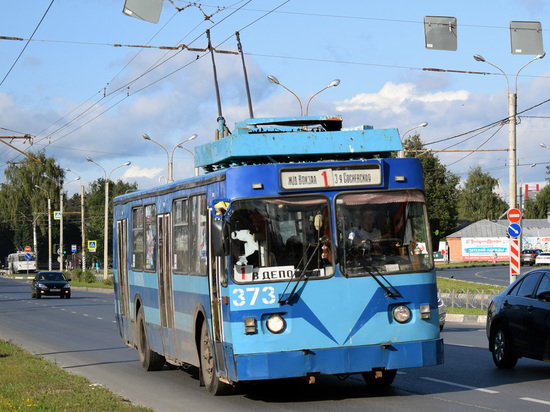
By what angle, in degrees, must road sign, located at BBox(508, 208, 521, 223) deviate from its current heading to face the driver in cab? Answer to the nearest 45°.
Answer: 0° — it already faces them

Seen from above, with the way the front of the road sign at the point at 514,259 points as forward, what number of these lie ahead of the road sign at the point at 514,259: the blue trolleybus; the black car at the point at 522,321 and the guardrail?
3

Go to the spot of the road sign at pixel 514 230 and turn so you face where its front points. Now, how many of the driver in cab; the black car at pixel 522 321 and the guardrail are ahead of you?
3

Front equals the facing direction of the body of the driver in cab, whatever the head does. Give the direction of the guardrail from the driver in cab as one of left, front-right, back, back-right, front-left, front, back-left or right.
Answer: back-left
